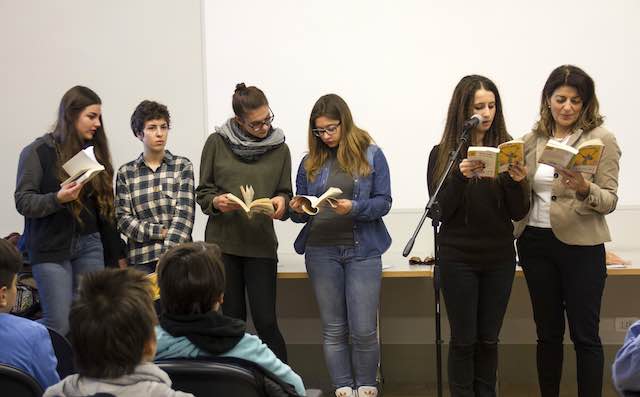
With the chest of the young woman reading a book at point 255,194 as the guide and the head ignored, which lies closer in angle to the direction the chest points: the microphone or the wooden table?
the microphone

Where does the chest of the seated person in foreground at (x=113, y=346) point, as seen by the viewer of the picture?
away from the camera

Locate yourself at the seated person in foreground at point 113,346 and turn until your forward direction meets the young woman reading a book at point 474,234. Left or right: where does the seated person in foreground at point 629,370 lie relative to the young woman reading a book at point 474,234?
right

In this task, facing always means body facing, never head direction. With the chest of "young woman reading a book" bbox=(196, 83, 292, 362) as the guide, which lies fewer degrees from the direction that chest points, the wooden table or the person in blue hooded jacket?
the person in blue hooded jacket

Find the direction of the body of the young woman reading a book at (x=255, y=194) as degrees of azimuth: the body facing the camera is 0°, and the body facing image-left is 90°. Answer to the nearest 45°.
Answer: approximately 0°

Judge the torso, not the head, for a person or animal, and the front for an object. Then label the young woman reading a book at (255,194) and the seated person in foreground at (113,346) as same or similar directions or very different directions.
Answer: very different directions

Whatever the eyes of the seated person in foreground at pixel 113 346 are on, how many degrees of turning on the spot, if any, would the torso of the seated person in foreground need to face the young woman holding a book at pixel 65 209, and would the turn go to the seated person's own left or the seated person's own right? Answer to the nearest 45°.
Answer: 0° — they already face them
